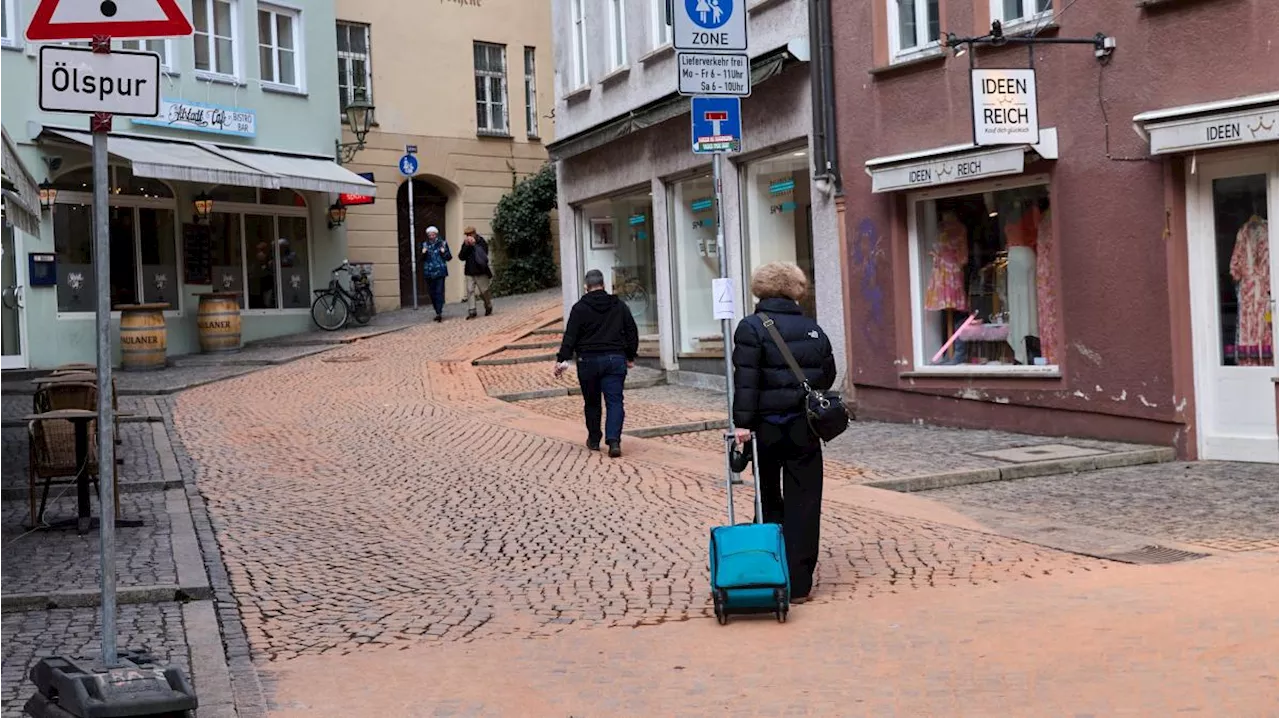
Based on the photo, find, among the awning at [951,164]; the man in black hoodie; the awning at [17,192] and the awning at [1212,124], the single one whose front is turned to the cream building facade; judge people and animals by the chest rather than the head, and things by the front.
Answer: the man in black hoodie

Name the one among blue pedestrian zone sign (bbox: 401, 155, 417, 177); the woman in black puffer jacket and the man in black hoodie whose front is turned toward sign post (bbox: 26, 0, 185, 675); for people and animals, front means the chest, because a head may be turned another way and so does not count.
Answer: the blue pedestrian zone sign

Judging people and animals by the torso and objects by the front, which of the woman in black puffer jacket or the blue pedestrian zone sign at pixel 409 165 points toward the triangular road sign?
the blue pedestrian zone sign

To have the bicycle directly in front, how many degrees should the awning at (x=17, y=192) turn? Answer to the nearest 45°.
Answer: approximately 135° to its left

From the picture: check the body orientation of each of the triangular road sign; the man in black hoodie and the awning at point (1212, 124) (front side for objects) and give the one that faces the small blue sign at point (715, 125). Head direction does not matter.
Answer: the awning

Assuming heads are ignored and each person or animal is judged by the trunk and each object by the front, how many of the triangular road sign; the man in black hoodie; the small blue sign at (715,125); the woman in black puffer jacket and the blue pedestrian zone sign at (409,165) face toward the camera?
3

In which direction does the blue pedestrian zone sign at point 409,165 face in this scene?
toward the camera

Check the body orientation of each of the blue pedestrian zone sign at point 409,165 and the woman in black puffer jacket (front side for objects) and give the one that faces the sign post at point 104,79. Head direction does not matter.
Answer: the blue pedestrian zone sign

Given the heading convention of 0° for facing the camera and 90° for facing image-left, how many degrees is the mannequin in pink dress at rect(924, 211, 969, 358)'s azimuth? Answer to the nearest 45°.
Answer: approximately 45°

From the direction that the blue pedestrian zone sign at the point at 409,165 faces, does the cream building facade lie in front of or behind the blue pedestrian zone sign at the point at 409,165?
behind

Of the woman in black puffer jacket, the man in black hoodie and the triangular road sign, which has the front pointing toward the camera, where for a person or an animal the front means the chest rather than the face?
the triangular road sign

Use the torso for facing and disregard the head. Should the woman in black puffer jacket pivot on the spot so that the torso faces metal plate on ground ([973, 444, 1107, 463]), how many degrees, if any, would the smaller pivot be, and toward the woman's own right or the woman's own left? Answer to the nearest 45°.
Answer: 0° — they already face it

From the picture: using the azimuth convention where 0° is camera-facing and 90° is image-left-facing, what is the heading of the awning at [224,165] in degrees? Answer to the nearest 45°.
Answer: approximately 315°

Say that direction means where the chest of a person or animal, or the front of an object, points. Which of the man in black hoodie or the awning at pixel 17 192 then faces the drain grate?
the awning

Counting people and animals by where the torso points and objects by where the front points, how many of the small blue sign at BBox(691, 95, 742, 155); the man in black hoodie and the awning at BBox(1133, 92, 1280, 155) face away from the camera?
1

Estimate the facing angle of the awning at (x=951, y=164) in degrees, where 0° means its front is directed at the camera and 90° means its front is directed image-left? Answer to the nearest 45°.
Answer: approximately 45°
